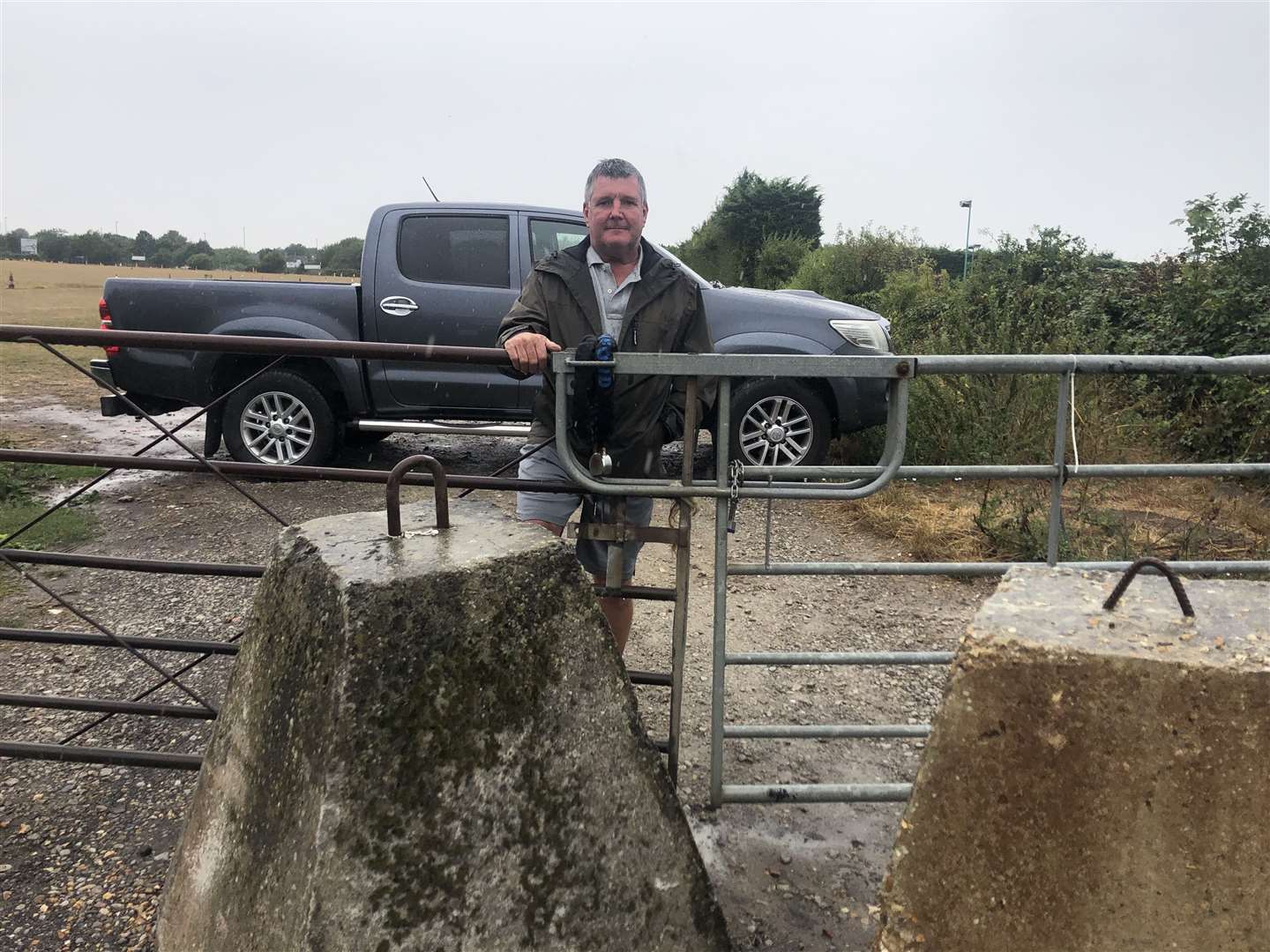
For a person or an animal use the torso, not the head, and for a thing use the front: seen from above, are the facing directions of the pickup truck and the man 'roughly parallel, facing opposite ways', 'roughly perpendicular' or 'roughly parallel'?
roughly perpendicular

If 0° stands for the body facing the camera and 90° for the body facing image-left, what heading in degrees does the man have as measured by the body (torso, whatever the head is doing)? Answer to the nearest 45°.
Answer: approximately 0°

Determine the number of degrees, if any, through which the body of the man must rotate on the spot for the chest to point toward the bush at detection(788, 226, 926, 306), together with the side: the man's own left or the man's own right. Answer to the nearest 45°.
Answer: approximately 180°

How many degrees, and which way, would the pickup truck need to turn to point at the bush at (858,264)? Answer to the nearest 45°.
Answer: approximately 45° to its left

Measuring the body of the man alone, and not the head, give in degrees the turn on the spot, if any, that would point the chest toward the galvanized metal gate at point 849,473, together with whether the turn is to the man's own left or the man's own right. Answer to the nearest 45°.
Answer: approximately 45° to the man's own left

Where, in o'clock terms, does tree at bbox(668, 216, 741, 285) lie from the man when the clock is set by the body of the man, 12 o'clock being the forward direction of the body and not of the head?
The tree is roughly at 6 o'clock from the man.

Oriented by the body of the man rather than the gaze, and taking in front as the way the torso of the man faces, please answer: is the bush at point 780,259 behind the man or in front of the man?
behind

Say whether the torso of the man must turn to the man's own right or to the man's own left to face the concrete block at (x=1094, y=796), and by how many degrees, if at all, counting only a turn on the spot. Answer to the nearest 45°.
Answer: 0° — they already face it

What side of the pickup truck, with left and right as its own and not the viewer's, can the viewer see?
right

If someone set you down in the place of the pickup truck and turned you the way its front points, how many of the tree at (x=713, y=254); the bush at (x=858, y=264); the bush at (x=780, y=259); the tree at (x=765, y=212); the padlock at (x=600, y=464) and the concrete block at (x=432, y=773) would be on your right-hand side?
2

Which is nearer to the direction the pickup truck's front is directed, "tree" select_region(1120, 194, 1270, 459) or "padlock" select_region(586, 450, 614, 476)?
the tree

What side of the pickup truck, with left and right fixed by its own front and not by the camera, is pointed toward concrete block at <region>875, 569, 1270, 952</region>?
right

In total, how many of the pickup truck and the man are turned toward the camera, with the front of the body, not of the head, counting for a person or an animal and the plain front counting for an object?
1

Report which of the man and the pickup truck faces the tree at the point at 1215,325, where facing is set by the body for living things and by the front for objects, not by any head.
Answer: the pickup truck
